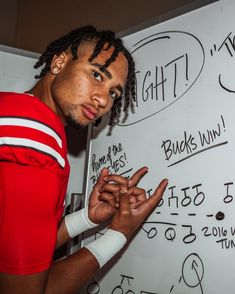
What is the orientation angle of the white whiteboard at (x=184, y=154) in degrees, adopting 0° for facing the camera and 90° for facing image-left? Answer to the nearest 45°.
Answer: approximately 45°

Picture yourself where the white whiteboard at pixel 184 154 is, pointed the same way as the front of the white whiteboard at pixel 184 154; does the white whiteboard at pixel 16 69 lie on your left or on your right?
on your right

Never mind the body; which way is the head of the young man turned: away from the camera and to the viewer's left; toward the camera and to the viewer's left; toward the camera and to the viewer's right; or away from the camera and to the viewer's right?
toward the camera and to the viewer's right
